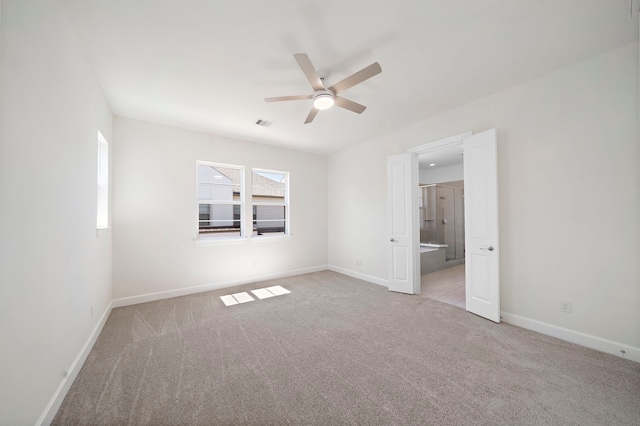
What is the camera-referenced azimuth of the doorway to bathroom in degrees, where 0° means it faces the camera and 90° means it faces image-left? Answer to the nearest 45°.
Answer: approximately 45°

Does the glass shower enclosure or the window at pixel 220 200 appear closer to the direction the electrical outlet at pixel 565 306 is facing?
the window

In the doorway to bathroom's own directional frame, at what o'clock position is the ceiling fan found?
The ceiling fan is roughly at 11 o'clock from the doorway to bathroom.

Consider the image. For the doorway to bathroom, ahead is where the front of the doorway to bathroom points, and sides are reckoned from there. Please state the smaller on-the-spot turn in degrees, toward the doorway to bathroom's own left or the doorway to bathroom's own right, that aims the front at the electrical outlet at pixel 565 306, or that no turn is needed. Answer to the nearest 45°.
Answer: approximately 45° to the doorway to bathroom's own left

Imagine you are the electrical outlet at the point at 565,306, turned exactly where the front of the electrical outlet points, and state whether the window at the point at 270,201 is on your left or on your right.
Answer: on your right

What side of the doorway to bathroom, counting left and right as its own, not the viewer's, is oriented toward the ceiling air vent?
front

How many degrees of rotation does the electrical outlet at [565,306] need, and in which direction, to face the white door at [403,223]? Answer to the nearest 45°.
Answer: approximately 90° to its right

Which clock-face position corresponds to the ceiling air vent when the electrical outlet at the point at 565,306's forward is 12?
The ceiling air vent is roughly at 2 o'clock from the electrical outlet.

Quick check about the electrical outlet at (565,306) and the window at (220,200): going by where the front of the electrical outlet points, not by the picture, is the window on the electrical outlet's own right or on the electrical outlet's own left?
on the electrical outlet's own right

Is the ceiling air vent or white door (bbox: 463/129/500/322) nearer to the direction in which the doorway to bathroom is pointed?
the ceiling air vent

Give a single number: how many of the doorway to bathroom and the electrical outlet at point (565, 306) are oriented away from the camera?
0
